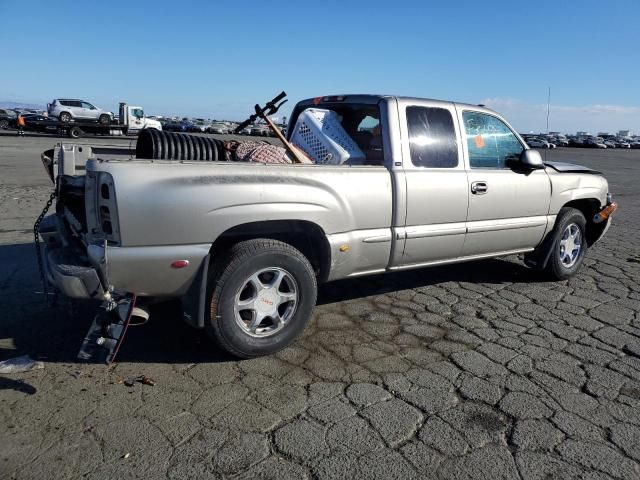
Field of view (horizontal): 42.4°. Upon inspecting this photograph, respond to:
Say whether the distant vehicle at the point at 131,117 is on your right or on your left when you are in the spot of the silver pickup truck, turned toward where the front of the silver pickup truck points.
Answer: on your left

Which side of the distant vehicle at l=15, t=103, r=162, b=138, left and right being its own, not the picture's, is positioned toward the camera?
right

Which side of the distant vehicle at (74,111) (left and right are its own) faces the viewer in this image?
right

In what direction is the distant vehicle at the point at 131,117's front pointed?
to the viewer's right

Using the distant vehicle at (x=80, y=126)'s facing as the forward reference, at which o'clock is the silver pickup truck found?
The silver pickup truck is roughly at 3 o'clock from the distant vehicle.

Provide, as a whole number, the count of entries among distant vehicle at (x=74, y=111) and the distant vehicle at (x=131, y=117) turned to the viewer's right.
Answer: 2
